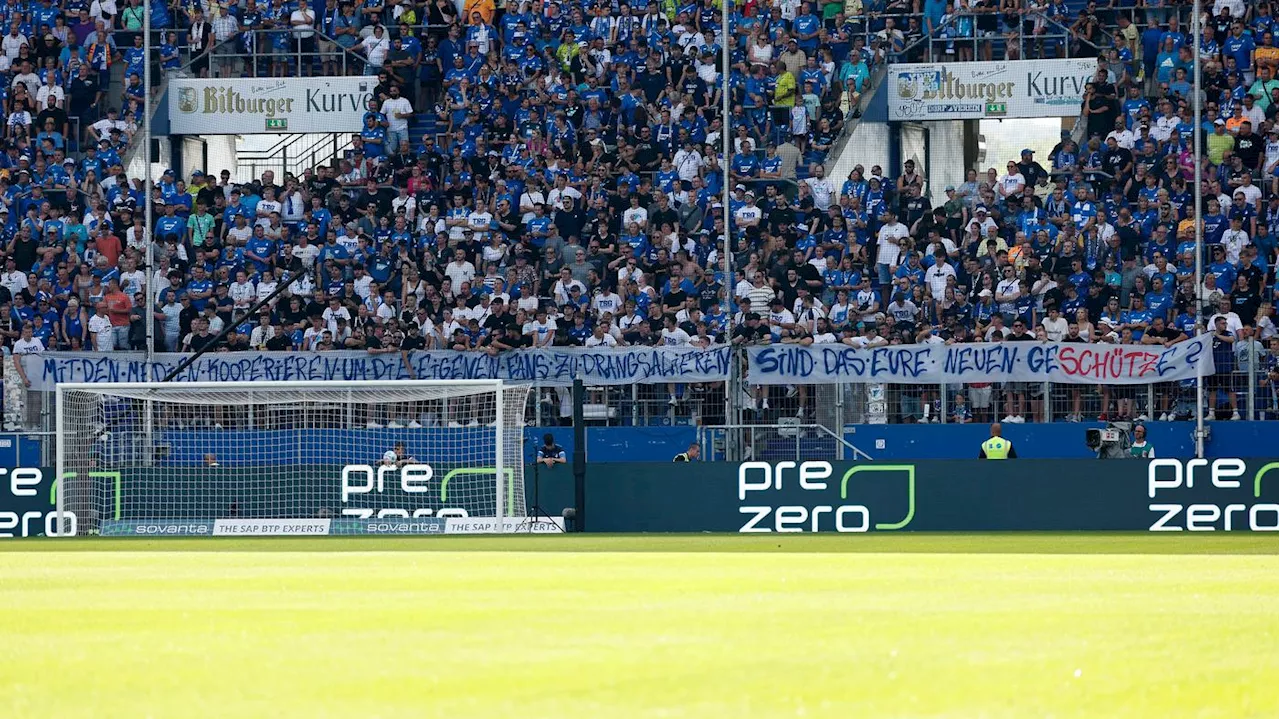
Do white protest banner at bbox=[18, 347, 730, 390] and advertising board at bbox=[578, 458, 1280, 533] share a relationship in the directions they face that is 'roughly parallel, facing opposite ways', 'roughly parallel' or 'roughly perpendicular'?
roughly parallel

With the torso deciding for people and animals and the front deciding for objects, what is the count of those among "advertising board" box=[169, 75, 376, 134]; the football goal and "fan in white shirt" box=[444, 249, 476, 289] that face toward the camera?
3

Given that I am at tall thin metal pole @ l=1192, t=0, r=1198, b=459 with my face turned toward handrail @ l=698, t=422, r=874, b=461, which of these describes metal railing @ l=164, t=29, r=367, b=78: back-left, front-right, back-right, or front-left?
front-right

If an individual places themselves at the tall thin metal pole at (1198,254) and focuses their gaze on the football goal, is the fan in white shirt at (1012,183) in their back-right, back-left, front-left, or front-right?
front-right

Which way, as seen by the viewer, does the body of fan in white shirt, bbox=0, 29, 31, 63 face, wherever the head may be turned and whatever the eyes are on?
toward the camera

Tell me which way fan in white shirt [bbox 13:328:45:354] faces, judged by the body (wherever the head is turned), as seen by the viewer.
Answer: toward the camera

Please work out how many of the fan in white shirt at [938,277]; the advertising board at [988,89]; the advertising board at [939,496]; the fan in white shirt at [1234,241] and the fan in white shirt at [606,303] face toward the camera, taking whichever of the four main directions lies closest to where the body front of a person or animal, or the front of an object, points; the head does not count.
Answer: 5

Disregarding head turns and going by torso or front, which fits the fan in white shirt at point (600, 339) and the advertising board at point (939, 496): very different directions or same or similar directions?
same or similar directions

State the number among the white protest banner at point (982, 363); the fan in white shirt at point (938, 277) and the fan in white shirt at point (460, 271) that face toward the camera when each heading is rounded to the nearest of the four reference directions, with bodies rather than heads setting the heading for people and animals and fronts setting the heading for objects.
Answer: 3

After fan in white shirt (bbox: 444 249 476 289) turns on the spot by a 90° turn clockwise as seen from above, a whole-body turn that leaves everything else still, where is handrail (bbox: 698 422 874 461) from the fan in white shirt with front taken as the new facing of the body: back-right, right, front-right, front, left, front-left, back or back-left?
back-left

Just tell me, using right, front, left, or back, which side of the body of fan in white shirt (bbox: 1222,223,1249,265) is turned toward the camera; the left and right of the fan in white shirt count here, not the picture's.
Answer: front

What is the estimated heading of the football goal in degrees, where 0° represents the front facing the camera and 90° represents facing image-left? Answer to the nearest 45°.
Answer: approximately 0°

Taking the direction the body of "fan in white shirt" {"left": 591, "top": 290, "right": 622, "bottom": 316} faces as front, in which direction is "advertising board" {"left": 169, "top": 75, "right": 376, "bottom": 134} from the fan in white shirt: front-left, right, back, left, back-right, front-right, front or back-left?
back-right

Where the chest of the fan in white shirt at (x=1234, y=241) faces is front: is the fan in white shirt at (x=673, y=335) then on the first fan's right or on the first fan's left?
on the first fan's right

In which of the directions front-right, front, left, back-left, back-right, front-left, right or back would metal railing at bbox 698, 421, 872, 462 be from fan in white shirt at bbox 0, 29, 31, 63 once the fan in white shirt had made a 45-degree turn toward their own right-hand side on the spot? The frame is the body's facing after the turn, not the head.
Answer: left

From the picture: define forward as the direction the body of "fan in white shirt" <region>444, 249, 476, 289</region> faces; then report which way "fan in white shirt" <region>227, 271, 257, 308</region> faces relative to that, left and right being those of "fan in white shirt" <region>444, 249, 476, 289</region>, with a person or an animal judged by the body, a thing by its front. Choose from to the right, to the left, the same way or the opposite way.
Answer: the same way
